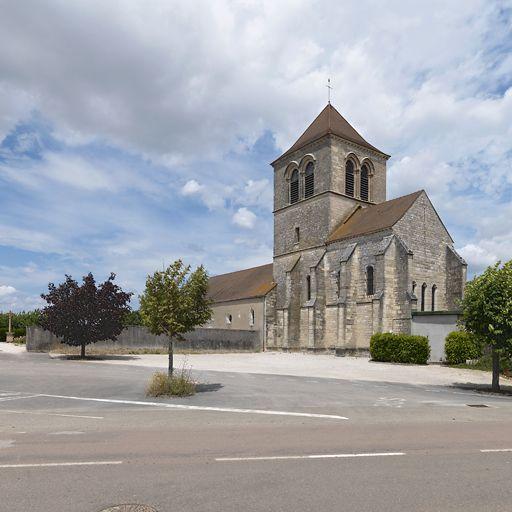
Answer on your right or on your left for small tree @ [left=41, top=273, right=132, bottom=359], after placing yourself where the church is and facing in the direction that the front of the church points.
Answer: on your left

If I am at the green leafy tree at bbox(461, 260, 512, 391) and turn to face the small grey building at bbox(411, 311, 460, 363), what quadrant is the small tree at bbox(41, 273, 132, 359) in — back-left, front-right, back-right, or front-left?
front-left

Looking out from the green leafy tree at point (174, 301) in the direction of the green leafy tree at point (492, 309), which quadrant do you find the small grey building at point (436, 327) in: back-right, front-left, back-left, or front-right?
front-left

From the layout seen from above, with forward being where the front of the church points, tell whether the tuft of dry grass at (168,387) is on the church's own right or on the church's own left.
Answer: on the church's own left

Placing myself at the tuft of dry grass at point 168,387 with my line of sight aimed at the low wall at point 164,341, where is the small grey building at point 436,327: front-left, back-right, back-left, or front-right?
front-right

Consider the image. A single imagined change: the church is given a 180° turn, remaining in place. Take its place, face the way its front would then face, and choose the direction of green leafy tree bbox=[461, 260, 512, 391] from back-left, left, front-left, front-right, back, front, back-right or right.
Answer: front-right

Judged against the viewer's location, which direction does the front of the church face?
facing away from the viewer and to the left of the viewer

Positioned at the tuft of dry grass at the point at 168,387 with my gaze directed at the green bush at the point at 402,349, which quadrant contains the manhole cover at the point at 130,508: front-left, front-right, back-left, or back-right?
back-right

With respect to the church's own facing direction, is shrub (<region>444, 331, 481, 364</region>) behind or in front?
behind

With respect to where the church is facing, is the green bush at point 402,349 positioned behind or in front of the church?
behind

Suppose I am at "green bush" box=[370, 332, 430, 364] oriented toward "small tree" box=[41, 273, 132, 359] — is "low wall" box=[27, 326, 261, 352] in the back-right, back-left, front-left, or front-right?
front-right
